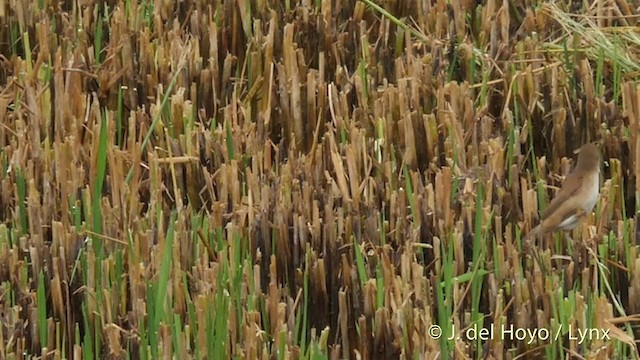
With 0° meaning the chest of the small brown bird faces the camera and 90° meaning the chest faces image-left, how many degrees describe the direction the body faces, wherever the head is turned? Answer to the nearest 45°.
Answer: approximately 270°
